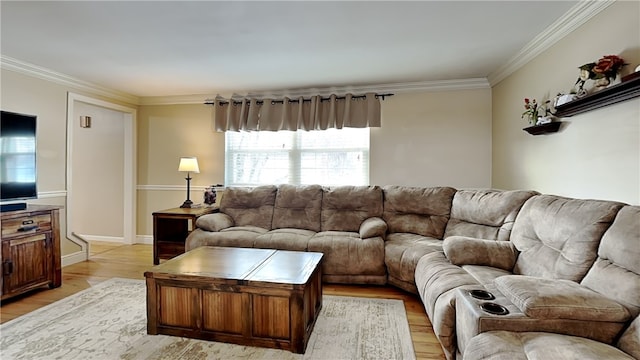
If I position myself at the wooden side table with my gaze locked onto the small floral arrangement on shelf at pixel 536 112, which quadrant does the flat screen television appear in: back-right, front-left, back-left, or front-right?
back-right

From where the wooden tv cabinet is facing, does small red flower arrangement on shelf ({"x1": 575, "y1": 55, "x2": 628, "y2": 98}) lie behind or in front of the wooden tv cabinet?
in front

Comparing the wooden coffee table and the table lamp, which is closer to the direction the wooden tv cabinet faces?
the wooden coffee table

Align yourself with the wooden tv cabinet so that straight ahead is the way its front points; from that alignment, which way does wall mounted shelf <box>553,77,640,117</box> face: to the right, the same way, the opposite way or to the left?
the opposite way

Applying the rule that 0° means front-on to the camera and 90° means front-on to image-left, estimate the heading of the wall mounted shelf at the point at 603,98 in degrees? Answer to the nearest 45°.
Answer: approximately 45°

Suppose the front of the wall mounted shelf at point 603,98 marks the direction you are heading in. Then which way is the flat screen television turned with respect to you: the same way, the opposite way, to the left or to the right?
the opposite way

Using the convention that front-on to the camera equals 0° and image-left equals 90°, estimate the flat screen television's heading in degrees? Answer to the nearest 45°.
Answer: approximately 315°

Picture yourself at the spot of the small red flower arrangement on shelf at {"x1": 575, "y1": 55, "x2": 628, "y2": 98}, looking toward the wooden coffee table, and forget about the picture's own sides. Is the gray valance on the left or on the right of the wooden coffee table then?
right

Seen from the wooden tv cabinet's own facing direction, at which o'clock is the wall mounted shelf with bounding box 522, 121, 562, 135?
The wall mounted shelf is roughly at 12 o'clock from the wooden tv cabinet.

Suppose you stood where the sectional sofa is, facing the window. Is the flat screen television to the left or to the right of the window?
left

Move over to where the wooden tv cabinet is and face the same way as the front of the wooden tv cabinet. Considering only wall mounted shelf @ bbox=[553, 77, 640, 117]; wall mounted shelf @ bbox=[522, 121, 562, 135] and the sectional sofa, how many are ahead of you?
3

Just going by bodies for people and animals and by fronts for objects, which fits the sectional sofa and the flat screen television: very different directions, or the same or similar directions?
very different directions

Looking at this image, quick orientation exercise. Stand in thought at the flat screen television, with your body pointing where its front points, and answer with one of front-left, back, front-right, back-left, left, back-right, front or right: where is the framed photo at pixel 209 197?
front-left

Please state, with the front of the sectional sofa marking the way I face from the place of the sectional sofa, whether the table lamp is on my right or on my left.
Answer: on my right
